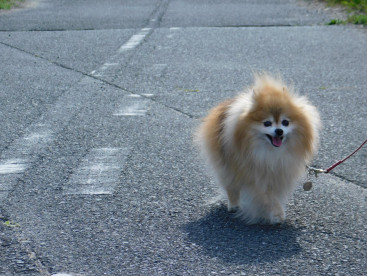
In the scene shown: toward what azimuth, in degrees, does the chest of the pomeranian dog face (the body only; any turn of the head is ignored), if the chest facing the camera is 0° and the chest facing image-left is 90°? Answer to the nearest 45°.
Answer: approximately 315°
